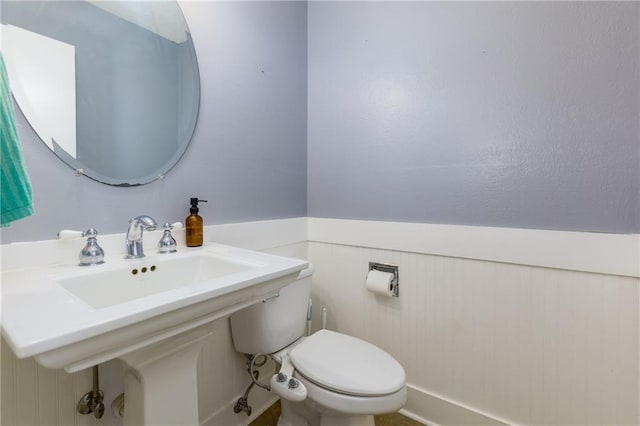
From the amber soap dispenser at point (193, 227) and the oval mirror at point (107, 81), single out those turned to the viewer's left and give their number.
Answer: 0

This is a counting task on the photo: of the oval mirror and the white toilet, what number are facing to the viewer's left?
0

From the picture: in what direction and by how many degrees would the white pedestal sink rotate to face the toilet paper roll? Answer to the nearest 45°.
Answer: approximately 45° to its left

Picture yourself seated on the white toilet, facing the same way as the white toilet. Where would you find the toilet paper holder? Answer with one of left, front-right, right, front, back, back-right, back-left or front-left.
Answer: left

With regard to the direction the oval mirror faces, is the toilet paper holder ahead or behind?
ahead

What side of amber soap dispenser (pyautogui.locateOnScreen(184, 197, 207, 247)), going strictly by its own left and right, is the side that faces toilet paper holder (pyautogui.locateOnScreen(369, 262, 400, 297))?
front

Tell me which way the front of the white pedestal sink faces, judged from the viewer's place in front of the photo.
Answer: facing the viewer and to the right of the viewer

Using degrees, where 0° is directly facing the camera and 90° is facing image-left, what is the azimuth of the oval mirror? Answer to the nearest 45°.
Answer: approximately 315°

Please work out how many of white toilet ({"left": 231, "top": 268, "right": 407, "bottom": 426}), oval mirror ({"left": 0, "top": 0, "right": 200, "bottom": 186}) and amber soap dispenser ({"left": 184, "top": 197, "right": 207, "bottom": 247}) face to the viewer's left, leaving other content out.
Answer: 0

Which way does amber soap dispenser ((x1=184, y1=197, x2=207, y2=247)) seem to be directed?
to the viewer's right
